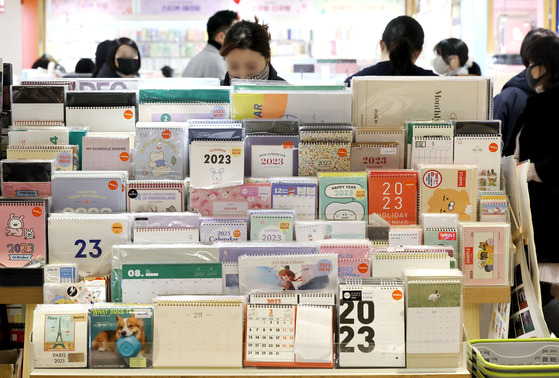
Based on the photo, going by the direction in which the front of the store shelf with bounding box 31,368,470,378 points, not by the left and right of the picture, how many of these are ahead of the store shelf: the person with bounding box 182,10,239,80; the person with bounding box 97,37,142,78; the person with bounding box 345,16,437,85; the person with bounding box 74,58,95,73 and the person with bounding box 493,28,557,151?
0

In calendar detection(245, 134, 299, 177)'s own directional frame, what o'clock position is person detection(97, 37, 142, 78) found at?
The person is roughly at 5 o'clock from the calendar.

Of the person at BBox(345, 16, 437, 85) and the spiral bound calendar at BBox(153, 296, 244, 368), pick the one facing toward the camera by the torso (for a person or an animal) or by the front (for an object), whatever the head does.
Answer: the spiral bound calendar

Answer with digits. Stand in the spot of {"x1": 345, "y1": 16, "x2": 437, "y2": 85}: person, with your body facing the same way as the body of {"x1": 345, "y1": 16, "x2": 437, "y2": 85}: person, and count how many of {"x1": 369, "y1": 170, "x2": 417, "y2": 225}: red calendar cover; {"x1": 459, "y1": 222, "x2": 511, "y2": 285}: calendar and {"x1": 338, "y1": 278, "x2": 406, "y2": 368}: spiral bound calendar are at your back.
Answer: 3

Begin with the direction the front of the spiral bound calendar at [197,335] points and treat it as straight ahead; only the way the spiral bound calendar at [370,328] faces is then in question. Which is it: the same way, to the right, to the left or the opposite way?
the same way

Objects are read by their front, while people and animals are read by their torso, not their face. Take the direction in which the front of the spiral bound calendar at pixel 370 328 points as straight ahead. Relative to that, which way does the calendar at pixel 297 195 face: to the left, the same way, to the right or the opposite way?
the same way

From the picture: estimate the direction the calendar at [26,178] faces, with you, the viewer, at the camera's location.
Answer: facing the viewer

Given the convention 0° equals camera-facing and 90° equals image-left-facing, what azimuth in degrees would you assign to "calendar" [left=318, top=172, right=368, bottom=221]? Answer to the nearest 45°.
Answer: approximately 0°

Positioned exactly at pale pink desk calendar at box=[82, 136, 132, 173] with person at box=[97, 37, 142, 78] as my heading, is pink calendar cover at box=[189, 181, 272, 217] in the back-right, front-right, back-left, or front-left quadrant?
back-right

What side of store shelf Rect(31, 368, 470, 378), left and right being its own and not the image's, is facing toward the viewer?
front

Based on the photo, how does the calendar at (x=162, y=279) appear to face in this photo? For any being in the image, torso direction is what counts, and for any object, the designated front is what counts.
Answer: toward the camera

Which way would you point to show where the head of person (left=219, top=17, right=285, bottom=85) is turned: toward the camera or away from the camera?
toward the camera

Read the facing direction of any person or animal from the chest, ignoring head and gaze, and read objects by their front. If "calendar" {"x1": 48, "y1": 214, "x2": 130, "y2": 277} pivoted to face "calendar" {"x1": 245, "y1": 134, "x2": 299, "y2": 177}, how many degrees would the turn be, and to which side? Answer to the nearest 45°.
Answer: approximately 90° to its left

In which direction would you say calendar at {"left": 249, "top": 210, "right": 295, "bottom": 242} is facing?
toward the camera
